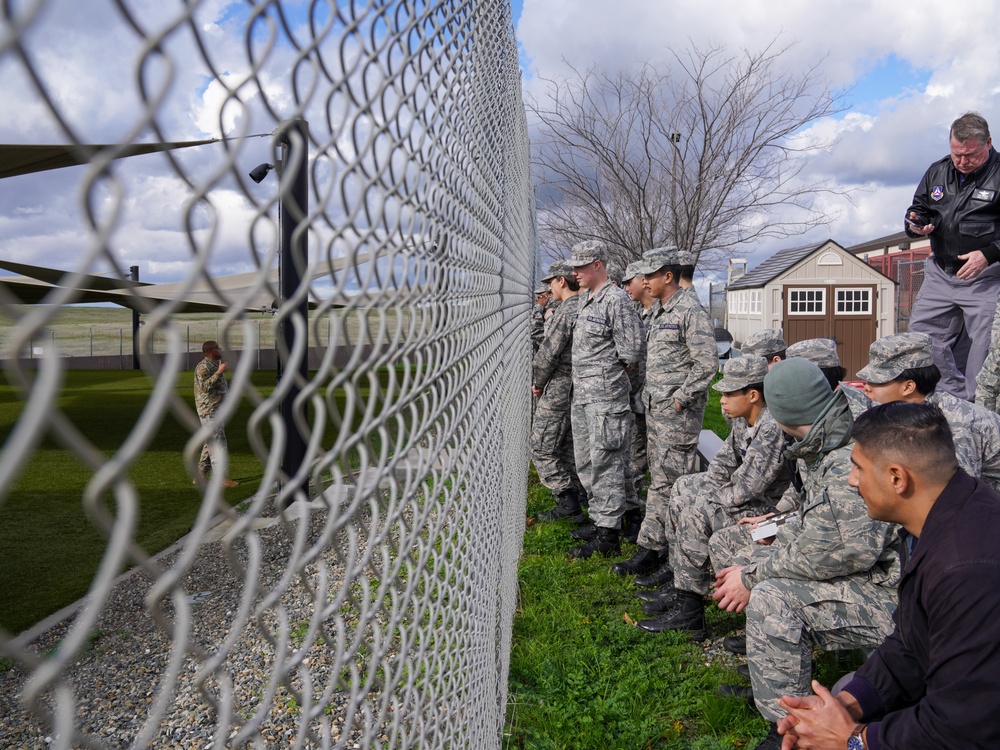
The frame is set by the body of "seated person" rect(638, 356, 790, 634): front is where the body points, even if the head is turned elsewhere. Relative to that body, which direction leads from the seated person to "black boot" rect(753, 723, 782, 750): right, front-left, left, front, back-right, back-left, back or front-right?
left

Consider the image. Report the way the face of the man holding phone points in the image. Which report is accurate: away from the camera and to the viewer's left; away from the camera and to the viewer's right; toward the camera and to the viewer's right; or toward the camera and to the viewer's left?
toward the camera and to the viewer's left

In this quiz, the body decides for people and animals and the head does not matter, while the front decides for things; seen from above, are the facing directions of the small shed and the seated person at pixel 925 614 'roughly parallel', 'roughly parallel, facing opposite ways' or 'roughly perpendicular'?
roughly perpendicular

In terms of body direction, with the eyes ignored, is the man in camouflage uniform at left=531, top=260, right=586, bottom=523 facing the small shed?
no

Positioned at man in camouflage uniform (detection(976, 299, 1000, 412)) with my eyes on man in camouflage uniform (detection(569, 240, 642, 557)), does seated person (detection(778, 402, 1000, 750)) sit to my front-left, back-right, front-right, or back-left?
front-left

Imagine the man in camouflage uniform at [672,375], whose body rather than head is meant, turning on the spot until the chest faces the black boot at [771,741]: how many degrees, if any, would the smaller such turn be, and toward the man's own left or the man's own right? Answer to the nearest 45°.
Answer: approximately 45° to the man's own left

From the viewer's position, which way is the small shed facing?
facing the viewer

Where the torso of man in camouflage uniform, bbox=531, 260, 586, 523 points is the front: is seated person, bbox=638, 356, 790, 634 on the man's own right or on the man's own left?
on the man's own left

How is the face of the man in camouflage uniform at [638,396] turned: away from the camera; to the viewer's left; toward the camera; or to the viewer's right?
to the viewer's left

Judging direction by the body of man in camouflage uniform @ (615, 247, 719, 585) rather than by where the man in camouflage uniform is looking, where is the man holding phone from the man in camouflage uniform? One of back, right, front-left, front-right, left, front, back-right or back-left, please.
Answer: back-left

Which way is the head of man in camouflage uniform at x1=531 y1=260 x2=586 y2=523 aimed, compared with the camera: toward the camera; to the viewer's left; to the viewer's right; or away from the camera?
to the viewer's left

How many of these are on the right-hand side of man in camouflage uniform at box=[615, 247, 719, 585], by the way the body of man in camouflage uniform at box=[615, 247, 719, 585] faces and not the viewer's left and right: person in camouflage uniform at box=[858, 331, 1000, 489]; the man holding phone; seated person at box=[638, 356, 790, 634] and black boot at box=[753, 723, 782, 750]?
0

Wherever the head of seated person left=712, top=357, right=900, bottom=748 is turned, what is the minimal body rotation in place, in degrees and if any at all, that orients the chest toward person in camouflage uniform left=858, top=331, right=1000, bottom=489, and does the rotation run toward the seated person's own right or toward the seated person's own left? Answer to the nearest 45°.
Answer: approximately 135° to the seated person's own right

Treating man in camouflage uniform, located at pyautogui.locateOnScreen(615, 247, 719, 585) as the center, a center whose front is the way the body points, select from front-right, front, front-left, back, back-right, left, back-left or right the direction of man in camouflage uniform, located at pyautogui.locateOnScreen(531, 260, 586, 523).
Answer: right

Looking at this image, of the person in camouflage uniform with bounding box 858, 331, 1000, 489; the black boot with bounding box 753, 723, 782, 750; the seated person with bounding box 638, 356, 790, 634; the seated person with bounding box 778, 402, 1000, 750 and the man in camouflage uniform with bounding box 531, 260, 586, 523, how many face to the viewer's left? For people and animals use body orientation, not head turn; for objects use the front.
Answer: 5

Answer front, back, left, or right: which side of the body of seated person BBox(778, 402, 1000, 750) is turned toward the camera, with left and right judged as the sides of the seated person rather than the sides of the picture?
left

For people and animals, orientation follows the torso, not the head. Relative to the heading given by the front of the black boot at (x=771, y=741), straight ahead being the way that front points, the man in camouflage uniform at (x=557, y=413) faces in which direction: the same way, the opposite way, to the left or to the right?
the same way

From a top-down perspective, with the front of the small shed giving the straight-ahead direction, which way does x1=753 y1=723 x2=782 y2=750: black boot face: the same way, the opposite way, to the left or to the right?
to the right

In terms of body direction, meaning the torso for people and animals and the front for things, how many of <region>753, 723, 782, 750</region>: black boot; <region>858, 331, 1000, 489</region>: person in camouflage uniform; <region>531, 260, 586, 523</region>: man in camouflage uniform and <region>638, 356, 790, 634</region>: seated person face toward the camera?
0

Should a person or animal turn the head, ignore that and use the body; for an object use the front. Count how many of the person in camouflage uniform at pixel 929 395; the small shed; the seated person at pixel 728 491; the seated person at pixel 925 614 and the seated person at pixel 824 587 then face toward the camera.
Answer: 1

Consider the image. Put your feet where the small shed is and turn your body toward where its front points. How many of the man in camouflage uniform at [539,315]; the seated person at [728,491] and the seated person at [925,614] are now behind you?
0

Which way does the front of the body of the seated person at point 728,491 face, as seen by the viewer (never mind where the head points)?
to the viewer's left

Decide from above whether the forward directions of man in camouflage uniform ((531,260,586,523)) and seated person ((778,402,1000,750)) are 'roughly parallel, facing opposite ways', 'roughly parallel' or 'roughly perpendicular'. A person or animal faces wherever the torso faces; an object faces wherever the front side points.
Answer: roughly parallel

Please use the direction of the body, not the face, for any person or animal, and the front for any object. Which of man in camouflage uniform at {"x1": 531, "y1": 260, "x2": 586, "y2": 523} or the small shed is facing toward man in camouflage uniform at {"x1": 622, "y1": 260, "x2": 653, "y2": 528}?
the small shed

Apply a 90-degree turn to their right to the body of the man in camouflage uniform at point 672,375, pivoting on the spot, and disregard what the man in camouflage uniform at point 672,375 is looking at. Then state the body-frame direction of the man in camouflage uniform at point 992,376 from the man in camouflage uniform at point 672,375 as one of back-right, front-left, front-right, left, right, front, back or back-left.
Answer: back-right
